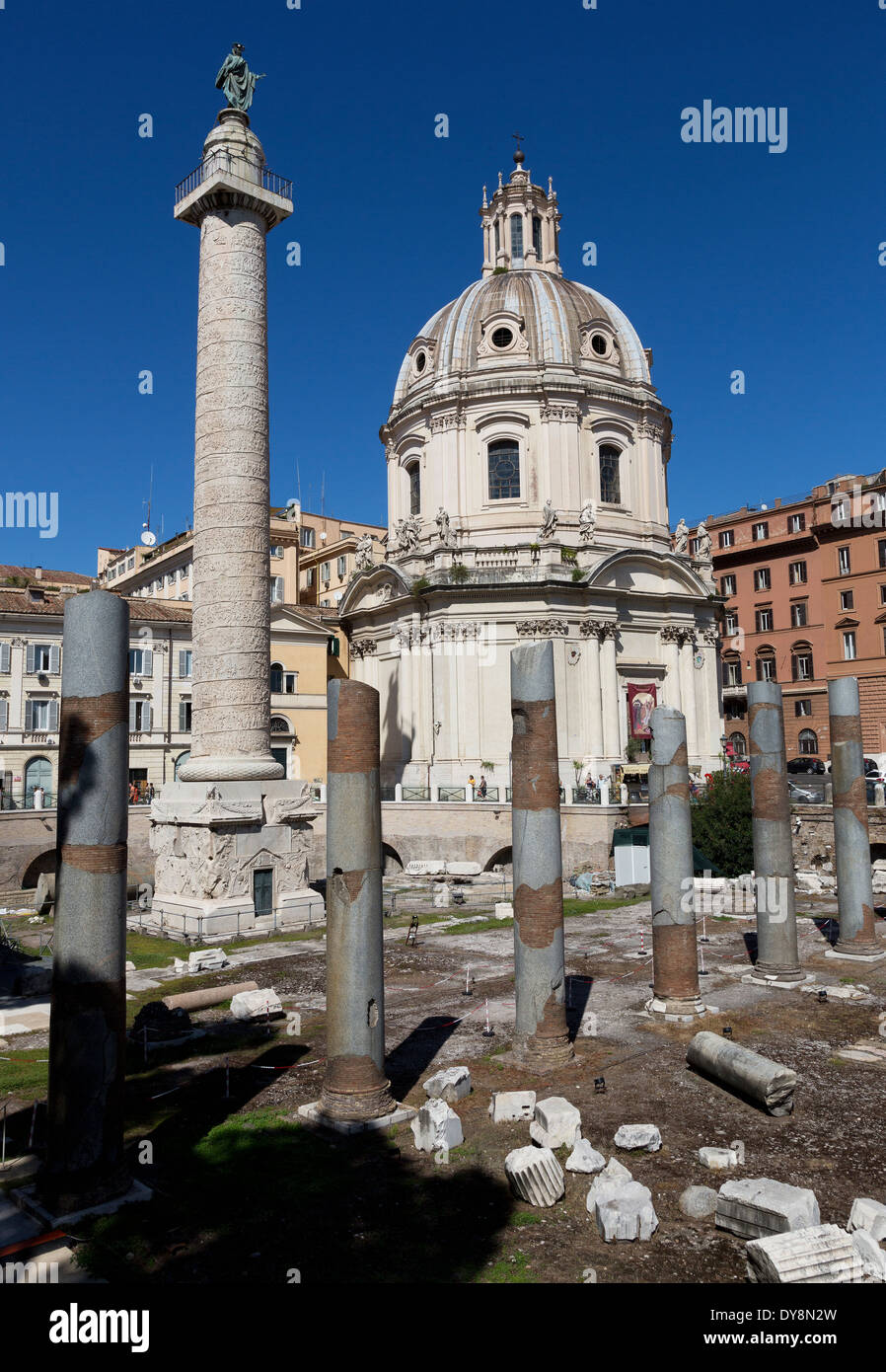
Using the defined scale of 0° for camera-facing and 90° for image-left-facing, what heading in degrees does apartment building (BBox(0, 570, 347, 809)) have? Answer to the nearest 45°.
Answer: approximately 0°

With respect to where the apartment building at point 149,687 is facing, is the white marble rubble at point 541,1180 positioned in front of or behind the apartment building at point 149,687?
in front

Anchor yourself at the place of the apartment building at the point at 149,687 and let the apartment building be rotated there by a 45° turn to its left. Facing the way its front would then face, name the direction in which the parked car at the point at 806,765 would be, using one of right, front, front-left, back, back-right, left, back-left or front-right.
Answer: front-left

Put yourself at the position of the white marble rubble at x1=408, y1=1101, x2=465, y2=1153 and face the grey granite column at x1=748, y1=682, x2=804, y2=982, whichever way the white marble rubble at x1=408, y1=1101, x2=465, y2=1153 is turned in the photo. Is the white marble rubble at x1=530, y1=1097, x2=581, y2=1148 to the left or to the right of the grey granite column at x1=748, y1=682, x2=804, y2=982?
right

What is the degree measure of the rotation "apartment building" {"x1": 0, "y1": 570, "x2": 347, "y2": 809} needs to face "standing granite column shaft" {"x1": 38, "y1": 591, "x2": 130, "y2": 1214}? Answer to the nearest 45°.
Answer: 0° — it already faces it

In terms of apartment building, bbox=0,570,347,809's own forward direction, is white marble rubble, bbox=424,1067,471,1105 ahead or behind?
ahead

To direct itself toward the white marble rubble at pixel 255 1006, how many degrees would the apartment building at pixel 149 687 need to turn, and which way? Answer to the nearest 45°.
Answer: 0° — it already faces it

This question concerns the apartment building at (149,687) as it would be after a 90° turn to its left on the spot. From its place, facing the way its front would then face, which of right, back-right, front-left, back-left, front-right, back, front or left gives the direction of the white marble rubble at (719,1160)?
right

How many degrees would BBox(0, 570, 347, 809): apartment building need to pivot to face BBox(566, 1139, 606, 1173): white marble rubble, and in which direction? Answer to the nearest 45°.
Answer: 0° — it already faces it

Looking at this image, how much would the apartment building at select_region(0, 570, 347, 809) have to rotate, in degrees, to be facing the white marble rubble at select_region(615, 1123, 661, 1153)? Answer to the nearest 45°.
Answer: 0° — it already faces it

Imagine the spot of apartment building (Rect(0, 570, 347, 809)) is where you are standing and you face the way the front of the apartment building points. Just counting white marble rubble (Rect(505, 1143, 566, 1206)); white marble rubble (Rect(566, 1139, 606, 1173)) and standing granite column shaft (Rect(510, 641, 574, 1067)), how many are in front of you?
3

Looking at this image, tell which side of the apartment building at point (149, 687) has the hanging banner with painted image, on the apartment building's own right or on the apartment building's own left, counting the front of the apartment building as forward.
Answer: on the apartment building's own left
